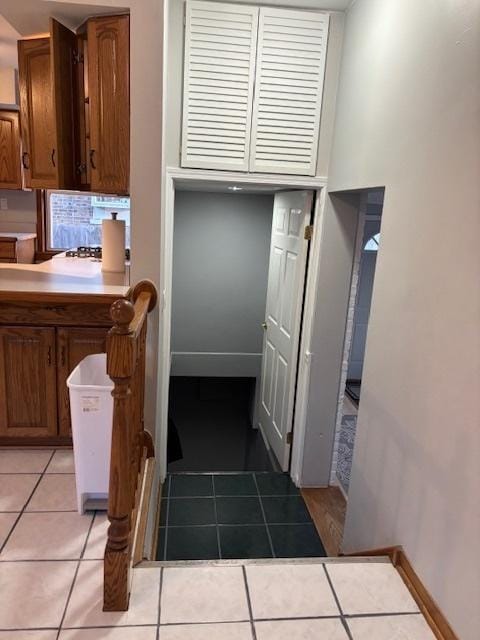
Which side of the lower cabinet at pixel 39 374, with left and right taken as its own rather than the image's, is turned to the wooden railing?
front

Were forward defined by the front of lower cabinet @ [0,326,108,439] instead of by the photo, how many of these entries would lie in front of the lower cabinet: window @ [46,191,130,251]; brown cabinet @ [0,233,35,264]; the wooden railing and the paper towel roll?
1

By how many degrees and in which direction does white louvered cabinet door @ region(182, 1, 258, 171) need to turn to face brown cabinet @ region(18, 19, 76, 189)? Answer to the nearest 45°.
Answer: approximately 90° to its right

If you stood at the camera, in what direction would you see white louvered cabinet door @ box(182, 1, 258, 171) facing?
facing the viewer

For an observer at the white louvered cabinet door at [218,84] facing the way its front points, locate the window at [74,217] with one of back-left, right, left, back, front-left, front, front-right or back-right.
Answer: back-right

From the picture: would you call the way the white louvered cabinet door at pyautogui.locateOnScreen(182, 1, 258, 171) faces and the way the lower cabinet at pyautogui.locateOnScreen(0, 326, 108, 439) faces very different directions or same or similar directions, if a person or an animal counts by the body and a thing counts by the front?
same or similar directions

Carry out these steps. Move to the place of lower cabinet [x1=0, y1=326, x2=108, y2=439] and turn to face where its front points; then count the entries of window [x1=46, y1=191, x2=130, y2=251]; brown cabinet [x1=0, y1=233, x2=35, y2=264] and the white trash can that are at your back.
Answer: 2

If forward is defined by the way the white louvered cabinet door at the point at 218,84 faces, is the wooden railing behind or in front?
in front

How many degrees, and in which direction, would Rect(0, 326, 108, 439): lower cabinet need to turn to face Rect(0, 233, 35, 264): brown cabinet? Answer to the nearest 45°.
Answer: approximately 180°

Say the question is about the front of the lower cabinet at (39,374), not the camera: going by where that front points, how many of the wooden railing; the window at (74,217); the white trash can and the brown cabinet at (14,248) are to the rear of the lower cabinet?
2

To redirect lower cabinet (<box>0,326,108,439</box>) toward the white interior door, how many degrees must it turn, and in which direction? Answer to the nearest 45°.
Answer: approximately 135° to its left

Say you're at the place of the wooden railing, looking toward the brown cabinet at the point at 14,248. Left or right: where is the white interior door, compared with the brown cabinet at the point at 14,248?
right

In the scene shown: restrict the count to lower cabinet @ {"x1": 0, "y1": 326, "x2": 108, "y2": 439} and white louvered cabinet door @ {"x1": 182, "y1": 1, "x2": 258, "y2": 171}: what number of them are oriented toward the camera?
2
